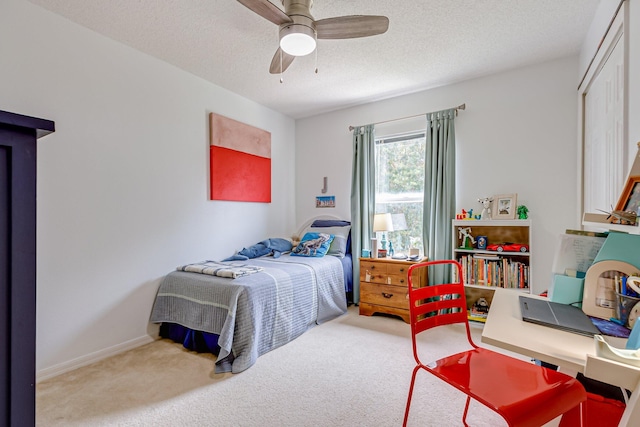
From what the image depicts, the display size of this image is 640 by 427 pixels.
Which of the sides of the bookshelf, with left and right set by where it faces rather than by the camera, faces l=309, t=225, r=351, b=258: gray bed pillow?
right

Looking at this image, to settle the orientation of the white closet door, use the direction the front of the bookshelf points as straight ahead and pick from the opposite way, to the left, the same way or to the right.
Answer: to the right

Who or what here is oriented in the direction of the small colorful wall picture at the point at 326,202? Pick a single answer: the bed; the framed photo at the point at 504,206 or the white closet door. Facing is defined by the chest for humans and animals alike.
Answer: the white closet door

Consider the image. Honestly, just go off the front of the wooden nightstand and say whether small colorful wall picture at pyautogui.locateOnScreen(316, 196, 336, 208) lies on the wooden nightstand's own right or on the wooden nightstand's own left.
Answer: on the wooden nightstand's own right

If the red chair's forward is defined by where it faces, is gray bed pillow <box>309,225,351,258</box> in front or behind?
behind

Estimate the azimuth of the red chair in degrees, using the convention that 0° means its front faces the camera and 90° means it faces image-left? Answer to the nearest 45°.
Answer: approximately 315°

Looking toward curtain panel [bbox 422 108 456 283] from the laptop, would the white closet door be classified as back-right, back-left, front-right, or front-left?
front-right

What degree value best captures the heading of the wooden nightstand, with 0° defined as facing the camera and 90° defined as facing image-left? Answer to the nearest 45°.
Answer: approximately 45°

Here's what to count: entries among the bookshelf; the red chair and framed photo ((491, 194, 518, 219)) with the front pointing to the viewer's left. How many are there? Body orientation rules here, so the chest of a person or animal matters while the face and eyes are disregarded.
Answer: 0

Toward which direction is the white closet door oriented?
to the viewer's left

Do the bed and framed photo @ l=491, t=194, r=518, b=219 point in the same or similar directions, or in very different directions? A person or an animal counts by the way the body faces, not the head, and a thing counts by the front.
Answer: same or similar directions

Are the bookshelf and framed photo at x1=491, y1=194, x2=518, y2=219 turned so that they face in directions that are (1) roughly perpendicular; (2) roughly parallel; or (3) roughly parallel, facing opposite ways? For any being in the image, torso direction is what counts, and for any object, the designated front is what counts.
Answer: roughly parallel

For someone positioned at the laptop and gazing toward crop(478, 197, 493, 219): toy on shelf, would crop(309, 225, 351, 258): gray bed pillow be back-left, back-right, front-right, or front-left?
front-left

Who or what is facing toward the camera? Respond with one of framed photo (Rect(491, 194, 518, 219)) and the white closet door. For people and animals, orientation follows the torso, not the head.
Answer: the framed photo

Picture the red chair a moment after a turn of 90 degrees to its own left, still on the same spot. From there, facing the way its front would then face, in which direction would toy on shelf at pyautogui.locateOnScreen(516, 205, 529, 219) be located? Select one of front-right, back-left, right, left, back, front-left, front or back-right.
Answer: front-left

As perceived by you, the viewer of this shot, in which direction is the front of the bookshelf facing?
facing the viewer

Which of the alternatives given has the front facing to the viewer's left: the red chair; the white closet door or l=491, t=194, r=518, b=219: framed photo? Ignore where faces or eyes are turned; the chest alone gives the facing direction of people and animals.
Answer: the white closet door

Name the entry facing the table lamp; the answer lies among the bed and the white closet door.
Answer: the white closet door

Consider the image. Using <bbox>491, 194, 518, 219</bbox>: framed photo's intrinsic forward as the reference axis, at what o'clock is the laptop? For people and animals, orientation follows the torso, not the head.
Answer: The laptop is roughly at 12 o'clock from the framed photo.

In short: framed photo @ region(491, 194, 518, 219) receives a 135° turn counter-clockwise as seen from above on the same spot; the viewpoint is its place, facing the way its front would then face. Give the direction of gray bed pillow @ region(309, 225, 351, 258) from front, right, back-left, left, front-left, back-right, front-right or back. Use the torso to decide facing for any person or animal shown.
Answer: back-left
